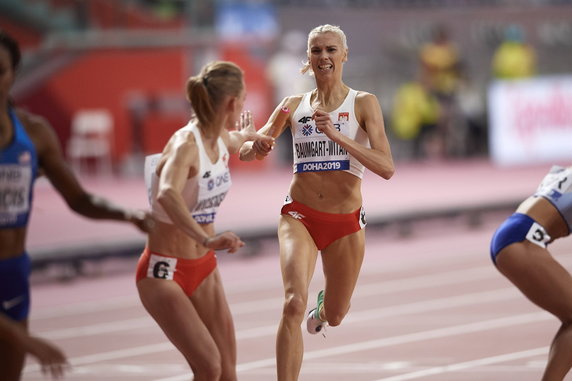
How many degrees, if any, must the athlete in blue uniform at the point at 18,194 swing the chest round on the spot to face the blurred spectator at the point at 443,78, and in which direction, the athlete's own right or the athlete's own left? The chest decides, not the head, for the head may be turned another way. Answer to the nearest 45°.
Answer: approximately 135° to the athlete's own left

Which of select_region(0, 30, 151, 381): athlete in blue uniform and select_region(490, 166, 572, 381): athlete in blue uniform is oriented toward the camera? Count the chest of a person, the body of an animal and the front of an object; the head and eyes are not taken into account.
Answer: select_region(0, 30, 151, 381): athlete in blue uniform

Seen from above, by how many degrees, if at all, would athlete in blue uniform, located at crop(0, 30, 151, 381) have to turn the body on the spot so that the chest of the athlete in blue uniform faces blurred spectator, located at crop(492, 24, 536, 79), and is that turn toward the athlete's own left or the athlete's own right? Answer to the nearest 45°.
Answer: approximately 135° to the athlete's own left

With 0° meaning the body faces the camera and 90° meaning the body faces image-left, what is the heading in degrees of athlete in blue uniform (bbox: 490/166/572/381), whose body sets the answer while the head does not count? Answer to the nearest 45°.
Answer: approximately 270°

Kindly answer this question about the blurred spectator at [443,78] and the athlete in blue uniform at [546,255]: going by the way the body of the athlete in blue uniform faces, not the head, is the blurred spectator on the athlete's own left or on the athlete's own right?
on the athlete's own left

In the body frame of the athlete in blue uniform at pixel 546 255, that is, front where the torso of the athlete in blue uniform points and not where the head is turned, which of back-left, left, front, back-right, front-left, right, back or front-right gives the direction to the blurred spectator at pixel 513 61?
left

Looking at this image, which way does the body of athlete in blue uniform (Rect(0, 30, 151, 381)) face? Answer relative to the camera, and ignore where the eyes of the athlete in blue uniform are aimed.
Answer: toward the camera

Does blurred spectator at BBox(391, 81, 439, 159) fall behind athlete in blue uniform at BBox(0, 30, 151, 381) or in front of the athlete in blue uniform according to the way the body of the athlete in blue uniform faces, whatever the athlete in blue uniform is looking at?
behind

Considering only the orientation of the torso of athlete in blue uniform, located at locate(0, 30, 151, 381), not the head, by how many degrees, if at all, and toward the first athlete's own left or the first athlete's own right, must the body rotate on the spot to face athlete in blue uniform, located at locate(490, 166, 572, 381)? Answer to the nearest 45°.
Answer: approximately 90° to the first athlete's own left
